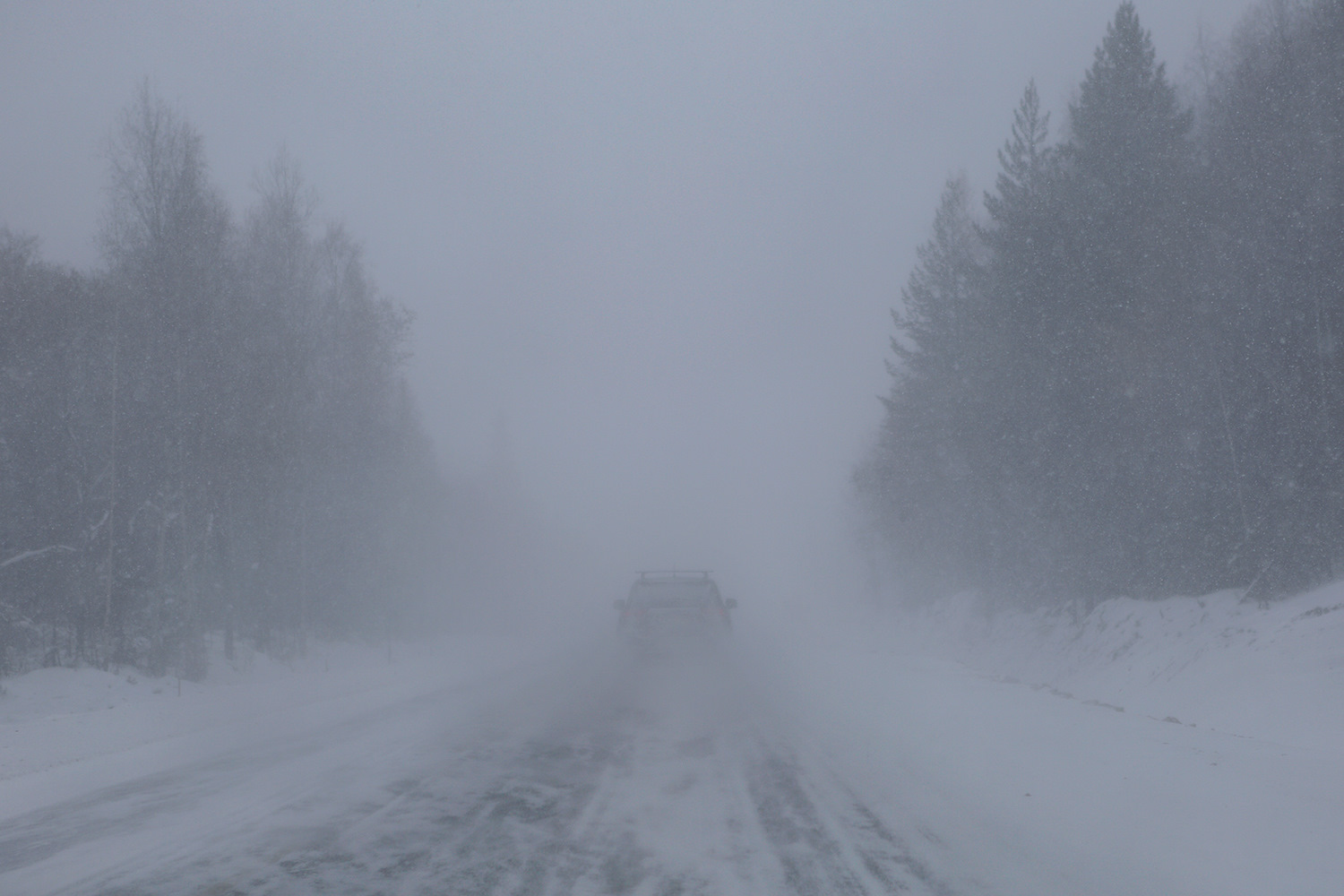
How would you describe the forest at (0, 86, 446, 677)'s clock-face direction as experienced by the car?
The forest is roughly at 9 o'clock from the car.

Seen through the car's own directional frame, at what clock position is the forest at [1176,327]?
The forest is roughly at 3 o'clock from the car.

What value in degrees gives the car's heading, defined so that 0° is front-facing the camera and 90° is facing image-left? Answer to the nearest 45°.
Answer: approximately 180°

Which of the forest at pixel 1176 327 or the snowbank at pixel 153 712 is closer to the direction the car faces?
the forest

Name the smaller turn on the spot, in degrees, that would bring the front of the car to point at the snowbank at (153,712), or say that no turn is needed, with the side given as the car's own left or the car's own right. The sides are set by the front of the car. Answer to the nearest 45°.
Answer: approximately 135° to the car's own left

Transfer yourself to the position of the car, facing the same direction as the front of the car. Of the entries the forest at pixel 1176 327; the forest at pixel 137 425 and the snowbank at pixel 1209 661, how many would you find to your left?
1
